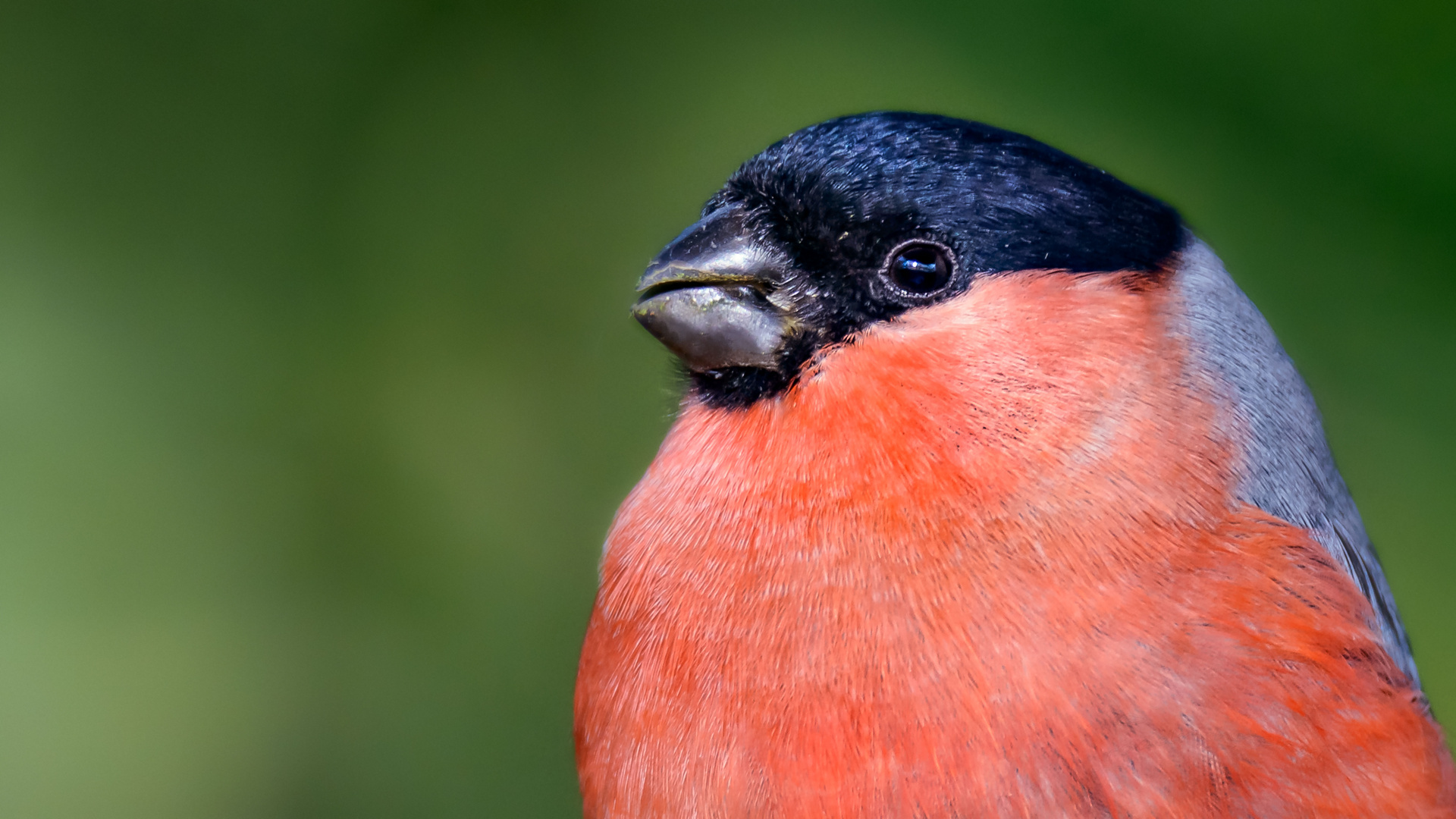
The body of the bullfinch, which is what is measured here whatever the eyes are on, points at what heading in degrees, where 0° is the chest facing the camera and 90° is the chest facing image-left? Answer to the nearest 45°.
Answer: approximately 45°
